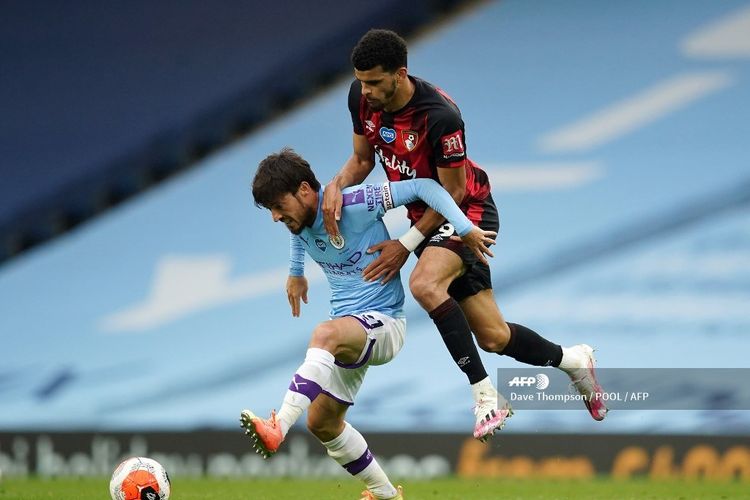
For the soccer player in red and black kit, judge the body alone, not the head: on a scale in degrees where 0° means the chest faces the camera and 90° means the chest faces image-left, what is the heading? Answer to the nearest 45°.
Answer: approximately 45°

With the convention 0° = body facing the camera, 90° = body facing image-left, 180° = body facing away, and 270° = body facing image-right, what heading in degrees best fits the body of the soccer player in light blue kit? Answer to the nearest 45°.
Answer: approximately 45°

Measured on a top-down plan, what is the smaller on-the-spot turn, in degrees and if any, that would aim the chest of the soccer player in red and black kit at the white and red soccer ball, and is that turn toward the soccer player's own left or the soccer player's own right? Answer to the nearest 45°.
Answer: approximately 45° to the soccer player's own right

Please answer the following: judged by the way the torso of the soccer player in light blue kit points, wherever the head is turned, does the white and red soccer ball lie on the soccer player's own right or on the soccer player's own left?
on the soccer player's own right
